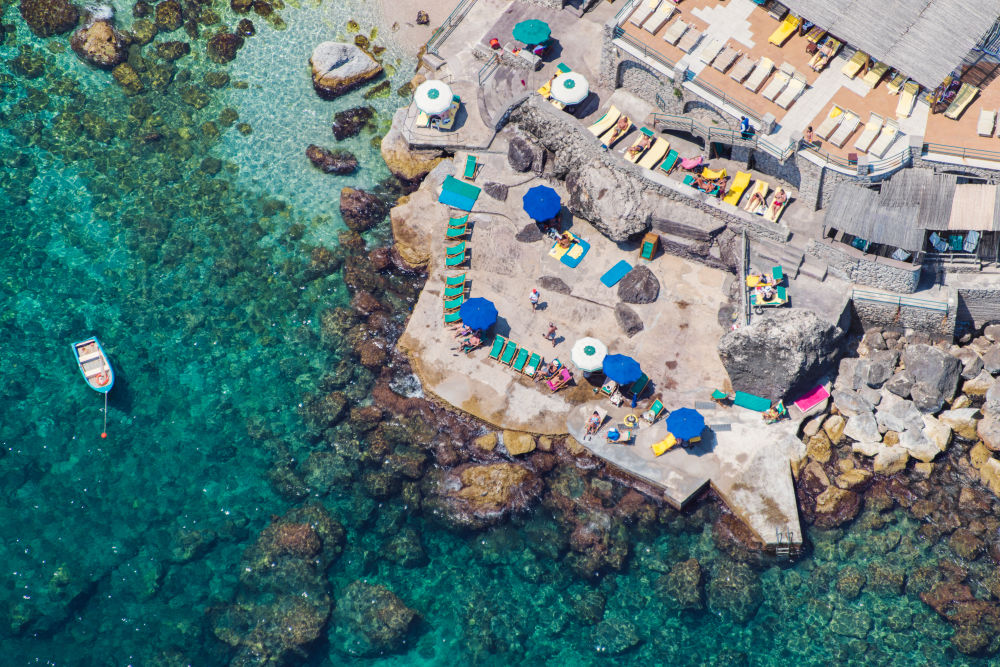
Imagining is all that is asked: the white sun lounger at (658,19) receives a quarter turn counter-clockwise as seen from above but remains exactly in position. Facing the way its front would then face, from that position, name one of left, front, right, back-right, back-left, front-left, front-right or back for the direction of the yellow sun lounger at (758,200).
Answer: front

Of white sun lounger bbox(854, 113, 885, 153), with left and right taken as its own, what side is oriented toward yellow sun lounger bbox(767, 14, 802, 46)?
right

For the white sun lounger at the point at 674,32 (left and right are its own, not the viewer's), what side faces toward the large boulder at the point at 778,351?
left

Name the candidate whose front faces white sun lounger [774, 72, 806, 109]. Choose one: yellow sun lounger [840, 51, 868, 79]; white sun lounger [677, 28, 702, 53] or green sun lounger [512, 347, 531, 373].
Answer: the yellow sun lounger

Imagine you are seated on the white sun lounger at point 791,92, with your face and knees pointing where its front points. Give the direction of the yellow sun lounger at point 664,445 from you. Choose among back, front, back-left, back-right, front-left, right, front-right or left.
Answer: front-left

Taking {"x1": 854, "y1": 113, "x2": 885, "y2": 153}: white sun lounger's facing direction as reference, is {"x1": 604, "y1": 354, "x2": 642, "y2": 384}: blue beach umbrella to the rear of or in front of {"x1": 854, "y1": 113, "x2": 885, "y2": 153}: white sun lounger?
in front

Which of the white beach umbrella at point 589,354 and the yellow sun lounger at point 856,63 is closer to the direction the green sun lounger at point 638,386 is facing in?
the white beach umbrella

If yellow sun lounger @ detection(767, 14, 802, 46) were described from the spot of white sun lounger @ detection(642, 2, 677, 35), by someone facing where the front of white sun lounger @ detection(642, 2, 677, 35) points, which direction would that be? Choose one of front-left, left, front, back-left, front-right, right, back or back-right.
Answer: back-left

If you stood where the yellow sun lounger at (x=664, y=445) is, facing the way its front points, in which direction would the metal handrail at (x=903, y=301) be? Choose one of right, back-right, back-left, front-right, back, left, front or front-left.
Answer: back

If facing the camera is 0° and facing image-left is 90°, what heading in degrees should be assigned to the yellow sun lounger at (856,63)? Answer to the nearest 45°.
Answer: approximately 45°

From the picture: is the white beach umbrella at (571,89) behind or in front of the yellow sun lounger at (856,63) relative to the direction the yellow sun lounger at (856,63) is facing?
in front

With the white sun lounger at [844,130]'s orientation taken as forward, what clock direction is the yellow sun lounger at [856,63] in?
The yellow sun lounger is roughly at 4 o'clock from the white sun lounger.

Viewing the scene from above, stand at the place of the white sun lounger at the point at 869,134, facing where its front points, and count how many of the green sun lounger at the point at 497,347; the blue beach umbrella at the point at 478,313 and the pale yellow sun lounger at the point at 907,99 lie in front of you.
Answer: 2

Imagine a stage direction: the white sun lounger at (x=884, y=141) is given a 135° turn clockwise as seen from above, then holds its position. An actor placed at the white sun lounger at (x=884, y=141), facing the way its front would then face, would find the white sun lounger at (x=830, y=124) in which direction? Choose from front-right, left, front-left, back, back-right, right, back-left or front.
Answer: left

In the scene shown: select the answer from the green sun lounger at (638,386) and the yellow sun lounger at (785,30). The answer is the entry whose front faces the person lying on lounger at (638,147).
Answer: the yellow sun lounger
